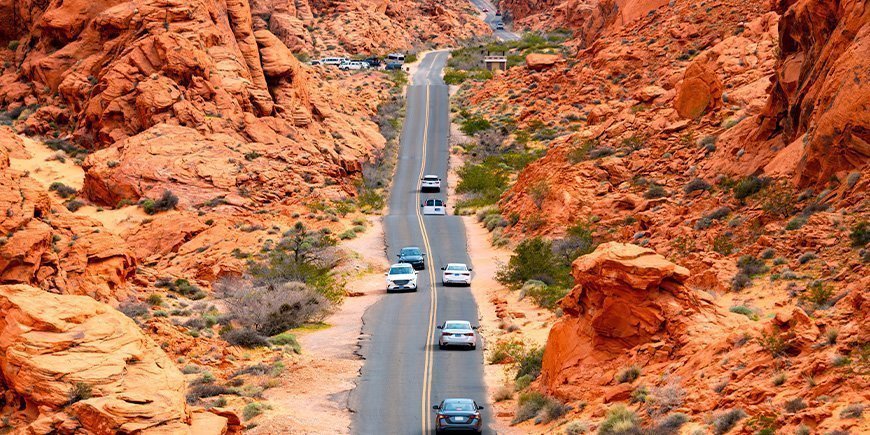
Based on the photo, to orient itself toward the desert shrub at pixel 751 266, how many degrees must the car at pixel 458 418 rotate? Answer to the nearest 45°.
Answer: approximately 45° to its right

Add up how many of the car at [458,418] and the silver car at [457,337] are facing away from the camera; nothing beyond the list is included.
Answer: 2

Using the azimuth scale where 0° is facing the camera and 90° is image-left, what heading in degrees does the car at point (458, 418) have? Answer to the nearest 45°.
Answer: approximately 180°

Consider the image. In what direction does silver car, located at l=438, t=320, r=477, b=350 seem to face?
away from the camera

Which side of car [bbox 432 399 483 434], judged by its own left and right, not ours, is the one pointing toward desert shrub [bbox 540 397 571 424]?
right

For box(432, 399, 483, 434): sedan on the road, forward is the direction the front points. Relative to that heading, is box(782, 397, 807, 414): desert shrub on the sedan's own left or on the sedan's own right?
on the sedan's own right

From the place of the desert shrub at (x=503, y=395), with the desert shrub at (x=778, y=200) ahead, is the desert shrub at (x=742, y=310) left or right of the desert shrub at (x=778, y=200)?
right

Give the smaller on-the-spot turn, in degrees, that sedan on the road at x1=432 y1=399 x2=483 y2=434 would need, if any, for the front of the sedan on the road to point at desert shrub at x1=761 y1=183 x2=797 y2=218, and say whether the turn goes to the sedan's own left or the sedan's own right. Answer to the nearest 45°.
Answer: approximately 45° to the sedan's own right
